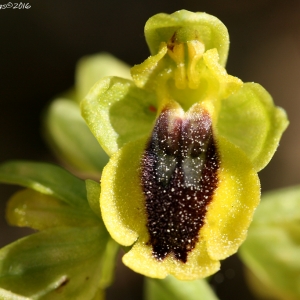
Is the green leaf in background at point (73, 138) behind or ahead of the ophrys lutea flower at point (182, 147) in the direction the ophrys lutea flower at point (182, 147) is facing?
behind

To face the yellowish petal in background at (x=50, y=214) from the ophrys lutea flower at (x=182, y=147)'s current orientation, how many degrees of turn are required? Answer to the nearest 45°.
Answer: approximately 90° to its right

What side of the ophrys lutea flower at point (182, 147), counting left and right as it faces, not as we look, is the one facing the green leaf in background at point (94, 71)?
back

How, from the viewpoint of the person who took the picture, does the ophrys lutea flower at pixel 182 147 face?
facing the viewer

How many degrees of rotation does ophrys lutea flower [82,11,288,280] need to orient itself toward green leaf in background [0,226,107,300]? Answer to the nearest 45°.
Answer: approximately 90° to its right

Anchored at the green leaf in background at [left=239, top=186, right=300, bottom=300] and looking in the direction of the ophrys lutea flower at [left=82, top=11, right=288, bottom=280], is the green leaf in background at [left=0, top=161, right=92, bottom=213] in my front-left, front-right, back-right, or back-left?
front-right

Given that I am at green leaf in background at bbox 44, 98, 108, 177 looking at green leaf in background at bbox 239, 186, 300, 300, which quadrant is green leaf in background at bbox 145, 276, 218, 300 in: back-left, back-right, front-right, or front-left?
front-right
